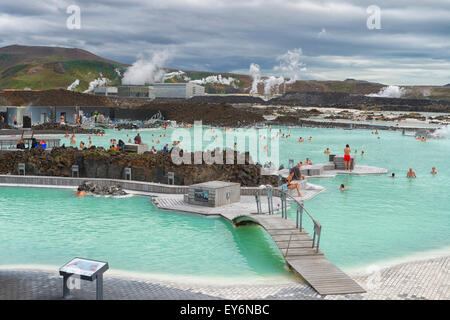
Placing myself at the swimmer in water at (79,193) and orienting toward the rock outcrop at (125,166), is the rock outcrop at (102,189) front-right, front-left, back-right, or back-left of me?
front-right

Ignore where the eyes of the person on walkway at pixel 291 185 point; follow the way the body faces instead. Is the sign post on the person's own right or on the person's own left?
on the person's own right

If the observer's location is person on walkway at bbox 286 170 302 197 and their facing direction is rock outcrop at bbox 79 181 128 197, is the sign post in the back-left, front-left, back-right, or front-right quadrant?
front-left

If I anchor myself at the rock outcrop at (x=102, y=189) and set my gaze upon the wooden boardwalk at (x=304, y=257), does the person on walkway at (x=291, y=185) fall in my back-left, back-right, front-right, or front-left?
front-left

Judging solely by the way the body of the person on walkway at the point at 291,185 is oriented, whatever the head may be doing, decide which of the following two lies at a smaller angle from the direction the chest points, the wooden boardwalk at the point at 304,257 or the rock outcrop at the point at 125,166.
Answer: the wooden boardwalk

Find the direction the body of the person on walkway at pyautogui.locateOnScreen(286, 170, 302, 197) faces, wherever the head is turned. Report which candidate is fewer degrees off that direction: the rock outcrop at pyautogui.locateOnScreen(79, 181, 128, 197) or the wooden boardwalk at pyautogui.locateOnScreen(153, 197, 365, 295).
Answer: the wooden boardwalk
